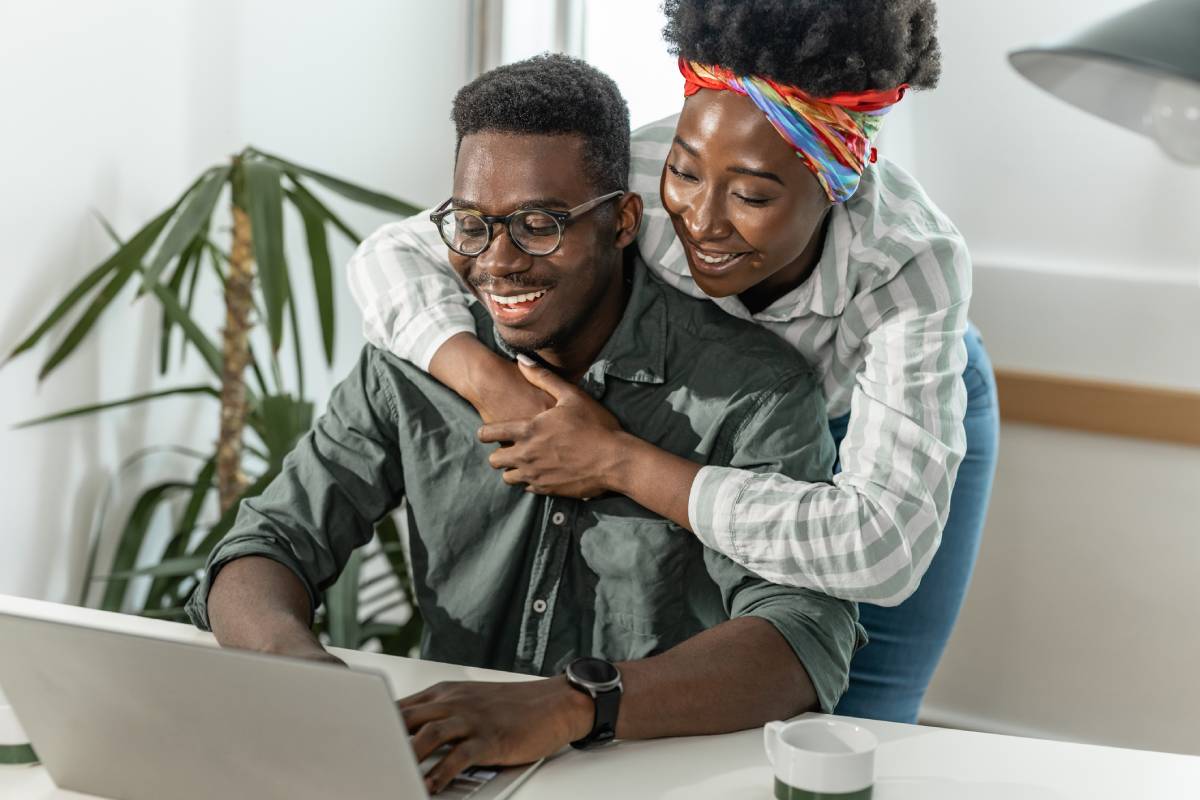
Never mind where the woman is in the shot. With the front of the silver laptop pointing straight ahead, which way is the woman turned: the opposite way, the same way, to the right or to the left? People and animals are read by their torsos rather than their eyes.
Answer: the opposite way

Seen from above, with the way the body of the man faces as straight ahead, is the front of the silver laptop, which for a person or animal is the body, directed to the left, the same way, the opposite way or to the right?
the opposite way

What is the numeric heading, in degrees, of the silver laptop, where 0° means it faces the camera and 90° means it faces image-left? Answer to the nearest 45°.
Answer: approximately 225°

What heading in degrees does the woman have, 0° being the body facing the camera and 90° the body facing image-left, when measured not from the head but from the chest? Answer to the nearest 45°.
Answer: approximately 45°

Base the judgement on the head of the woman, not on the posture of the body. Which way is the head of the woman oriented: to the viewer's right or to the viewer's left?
to the viewer's left

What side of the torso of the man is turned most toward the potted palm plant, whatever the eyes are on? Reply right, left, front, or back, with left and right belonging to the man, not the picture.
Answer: right
